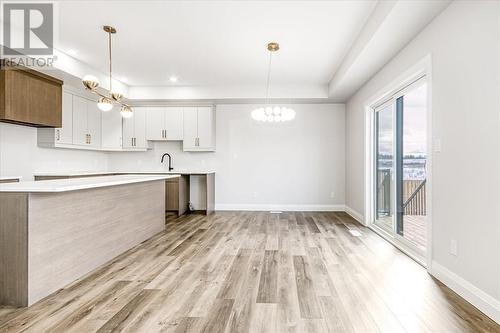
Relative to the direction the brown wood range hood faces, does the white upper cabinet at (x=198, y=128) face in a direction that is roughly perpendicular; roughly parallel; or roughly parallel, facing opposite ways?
roughly perpendicular

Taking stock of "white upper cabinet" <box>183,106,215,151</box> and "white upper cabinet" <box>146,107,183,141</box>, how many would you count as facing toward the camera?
2

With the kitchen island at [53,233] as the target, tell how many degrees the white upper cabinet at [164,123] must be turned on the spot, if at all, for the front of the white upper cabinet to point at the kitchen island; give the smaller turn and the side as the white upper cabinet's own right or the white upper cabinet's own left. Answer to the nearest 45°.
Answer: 0° — it already faces it

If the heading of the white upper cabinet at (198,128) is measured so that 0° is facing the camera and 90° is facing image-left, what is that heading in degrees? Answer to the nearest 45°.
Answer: approximately 0°

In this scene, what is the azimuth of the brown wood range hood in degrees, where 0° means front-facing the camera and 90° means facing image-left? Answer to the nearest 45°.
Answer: approximately 315°

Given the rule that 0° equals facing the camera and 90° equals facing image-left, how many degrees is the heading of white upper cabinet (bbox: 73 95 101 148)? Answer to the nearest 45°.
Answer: approximately 315°

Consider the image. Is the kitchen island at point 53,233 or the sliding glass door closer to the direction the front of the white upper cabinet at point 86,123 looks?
the sliding glass door

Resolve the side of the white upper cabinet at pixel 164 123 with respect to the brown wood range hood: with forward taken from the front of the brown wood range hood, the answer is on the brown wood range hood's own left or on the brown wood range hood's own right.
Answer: on the brown wood range hood's own left
